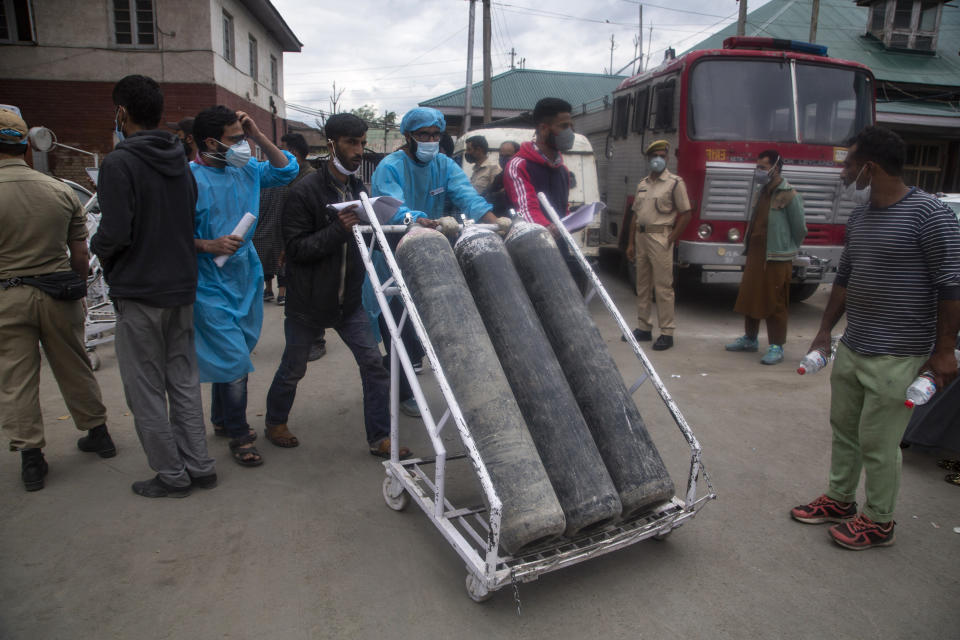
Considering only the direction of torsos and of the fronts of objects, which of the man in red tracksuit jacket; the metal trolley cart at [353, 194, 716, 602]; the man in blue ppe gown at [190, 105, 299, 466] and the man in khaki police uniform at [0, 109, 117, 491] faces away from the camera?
the man in khaki police uniform

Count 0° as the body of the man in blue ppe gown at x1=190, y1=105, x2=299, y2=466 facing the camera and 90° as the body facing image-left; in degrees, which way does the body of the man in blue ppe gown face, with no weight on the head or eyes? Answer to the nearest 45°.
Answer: approximately 315°

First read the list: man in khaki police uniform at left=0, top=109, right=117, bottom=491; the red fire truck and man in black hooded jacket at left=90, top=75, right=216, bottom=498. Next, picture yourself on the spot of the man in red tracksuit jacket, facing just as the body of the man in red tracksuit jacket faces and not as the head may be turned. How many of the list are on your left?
1

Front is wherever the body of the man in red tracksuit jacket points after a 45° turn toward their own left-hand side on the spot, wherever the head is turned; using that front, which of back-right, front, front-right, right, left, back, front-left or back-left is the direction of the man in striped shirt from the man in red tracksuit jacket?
front-right

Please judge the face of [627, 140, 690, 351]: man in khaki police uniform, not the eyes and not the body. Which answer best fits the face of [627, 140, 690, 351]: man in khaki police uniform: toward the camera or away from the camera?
toward the camera

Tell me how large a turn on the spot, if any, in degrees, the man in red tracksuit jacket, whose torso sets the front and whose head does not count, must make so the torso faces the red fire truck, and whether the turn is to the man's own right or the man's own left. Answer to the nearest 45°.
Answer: approximately 90° to the man's own left

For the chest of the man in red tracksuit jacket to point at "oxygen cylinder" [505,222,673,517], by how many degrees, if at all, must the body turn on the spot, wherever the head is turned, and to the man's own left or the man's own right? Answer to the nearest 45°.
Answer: approximately 45° to the man's own right

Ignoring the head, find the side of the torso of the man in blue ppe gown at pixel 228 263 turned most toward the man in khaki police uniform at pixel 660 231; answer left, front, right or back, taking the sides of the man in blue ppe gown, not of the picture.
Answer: left

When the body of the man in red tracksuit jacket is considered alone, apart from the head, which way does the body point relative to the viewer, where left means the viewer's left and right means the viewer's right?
facing the viewer and to the right of the viewer

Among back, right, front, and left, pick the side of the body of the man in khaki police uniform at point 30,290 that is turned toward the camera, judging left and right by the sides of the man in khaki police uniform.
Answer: back
